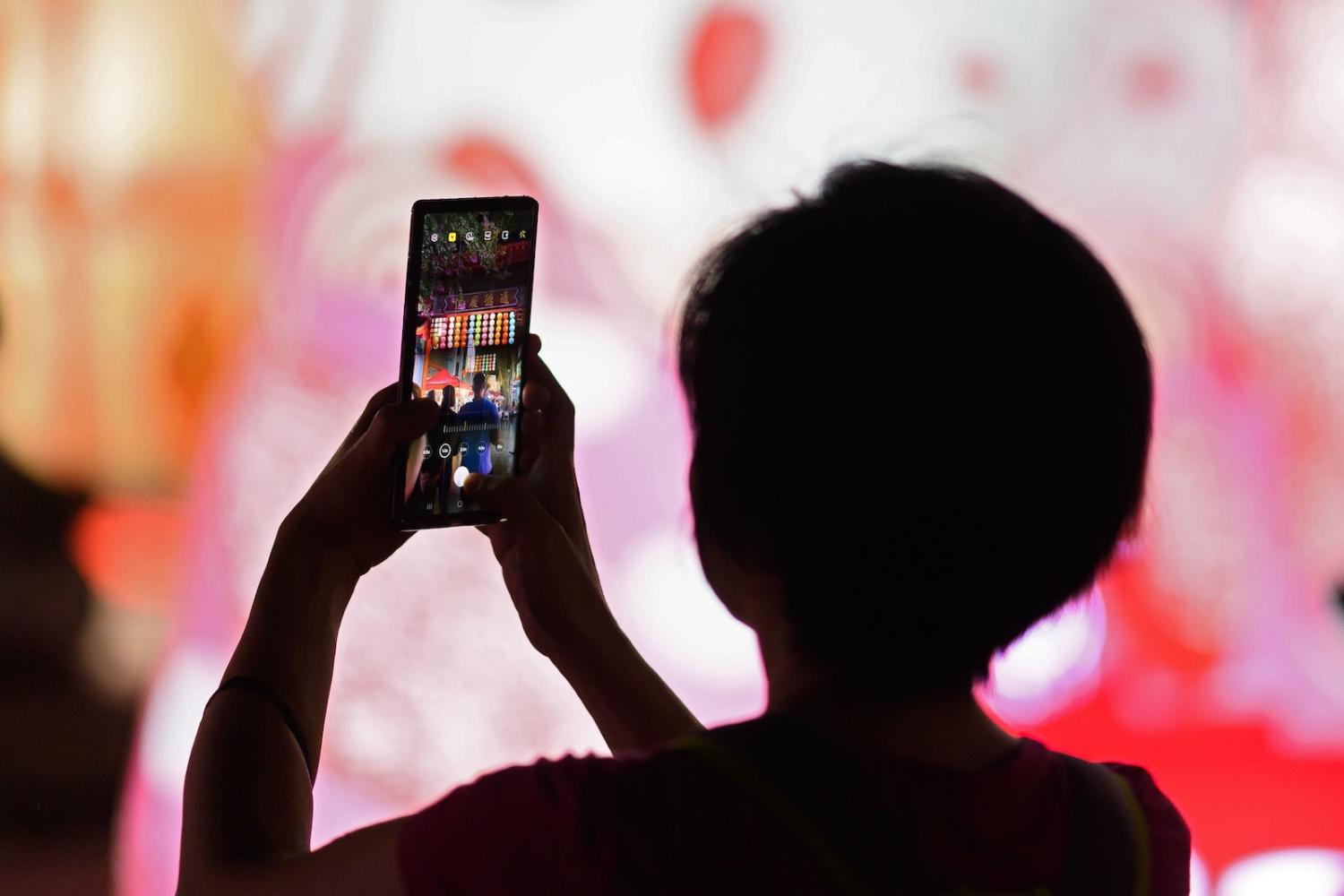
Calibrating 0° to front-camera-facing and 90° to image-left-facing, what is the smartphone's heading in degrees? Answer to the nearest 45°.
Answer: approximately 0°
